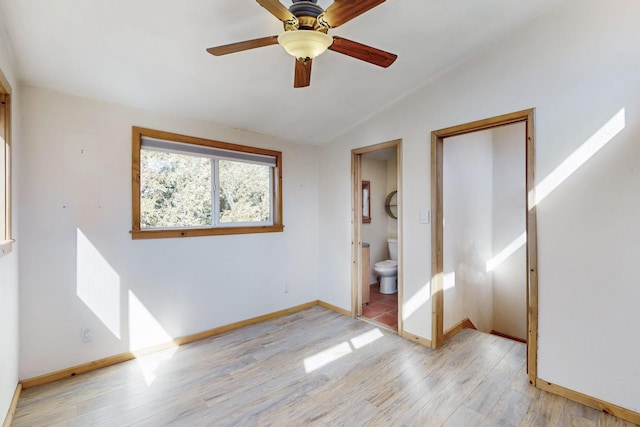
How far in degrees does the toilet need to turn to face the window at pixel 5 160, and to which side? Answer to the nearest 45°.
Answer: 0° — it already faces it

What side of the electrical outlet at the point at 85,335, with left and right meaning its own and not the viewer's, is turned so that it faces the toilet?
left

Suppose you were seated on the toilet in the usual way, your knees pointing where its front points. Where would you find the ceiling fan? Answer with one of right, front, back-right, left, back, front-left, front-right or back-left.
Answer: front-left

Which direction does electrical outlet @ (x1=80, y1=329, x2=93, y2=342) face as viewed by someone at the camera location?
facing the viewer

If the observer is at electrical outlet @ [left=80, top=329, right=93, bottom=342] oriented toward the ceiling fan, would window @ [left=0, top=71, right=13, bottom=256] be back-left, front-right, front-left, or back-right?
front-right

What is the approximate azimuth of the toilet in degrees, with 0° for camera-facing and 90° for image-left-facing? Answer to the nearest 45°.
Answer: approximately 45°

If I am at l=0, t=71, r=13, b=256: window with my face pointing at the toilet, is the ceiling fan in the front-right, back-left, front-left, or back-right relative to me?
front-right

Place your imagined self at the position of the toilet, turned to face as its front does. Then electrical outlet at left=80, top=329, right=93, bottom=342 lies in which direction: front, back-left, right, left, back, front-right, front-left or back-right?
front

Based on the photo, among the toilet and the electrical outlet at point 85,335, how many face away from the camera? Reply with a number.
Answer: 0

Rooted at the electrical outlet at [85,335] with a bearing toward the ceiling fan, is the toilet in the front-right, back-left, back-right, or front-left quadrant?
front-left
